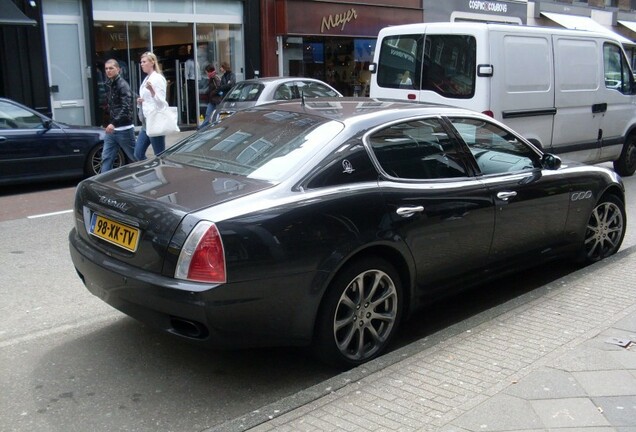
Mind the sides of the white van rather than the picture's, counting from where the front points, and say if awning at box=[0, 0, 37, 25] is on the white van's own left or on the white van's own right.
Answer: on the white van's own left

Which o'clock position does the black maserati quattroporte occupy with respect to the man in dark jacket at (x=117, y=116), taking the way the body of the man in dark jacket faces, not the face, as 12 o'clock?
The black maserati quattroporte is roughly at 10 o'clock from the man in dark jacket.

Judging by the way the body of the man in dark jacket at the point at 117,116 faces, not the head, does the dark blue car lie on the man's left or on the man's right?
on the man's right

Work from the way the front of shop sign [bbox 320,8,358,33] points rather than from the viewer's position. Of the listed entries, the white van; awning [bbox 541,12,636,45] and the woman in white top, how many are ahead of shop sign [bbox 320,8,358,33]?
2

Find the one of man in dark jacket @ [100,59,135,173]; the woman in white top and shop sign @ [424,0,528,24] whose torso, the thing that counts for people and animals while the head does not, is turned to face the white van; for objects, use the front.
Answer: the shop sign

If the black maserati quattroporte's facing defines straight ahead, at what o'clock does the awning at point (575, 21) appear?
The awning is roughly at 11 o'clock from the black maserati quattroporte.

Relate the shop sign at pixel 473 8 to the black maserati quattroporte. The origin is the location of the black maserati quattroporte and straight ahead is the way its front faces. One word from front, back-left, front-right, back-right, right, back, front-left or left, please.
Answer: front-left
